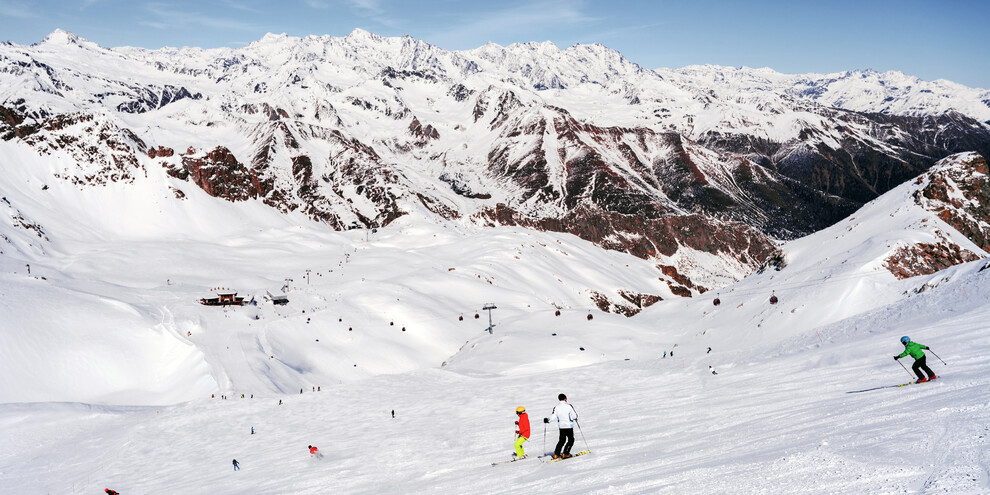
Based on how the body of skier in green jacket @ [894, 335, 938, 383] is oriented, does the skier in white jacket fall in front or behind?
in front

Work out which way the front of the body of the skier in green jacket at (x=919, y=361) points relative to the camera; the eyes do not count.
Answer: to the viewer's left

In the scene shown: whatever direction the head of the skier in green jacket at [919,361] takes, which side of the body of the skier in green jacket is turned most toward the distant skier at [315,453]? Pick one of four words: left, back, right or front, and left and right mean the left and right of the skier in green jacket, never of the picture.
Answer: front
